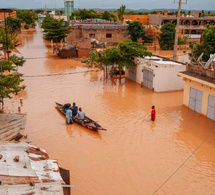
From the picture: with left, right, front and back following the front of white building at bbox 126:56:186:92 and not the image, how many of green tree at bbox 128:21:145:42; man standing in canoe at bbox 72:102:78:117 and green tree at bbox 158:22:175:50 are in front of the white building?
1

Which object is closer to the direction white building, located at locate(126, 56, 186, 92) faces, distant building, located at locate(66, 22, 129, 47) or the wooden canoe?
the wooden canoe

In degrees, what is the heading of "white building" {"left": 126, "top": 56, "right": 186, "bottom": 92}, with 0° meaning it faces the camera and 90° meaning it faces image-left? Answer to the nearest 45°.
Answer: approximately 45°

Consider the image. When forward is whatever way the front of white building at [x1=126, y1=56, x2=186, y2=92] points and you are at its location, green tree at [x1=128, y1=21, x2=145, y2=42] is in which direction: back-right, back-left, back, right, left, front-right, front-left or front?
back-right

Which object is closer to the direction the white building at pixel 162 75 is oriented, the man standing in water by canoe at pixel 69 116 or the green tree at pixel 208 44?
the man standing in water by canoe

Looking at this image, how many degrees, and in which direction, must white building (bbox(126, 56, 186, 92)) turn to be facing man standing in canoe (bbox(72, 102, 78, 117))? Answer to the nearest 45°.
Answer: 0° — it already faces them
